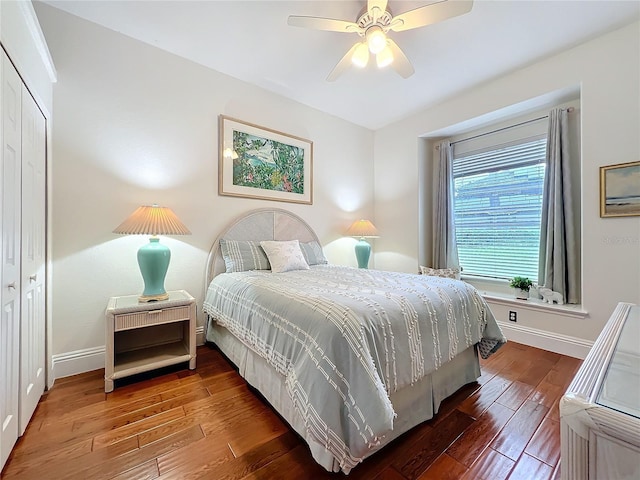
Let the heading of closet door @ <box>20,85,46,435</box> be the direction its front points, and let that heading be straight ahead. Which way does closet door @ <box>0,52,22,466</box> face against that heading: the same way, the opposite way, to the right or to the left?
the same way

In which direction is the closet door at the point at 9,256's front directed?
to the viewer's right

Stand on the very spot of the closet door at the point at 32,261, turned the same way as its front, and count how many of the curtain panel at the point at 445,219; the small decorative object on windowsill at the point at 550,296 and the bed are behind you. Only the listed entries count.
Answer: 0

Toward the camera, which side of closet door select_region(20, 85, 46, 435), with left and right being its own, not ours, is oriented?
right

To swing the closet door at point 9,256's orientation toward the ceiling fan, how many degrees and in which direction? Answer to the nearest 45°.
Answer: approximately 45° to its right

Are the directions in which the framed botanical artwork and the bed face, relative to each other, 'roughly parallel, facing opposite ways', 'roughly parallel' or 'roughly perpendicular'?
roughly parallel

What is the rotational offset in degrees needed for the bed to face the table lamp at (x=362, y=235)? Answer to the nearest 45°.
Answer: approximately 135° to its left

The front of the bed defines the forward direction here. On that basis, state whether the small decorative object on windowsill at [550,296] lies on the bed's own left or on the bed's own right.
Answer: on the bed's own left

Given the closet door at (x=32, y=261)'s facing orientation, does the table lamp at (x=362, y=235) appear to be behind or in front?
in front

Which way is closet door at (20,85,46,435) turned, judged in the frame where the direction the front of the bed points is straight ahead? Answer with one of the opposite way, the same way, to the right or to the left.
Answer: to the left

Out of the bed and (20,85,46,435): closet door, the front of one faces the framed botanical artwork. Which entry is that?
the closet door

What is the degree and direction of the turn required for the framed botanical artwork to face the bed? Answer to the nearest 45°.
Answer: approximately 45° to its right

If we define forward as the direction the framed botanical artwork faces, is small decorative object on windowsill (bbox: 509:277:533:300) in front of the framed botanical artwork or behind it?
in front

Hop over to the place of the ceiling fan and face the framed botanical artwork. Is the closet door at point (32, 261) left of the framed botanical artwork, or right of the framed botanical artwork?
left

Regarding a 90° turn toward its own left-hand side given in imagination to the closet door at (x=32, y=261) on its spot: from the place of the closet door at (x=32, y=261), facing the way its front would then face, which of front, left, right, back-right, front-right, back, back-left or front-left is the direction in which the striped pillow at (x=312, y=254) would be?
right

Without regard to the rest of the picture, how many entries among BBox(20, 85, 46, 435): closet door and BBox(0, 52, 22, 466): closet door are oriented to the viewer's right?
2

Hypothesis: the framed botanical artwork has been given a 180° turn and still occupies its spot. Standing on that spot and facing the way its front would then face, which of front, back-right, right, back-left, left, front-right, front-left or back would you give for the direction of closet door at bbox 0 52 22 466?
left
